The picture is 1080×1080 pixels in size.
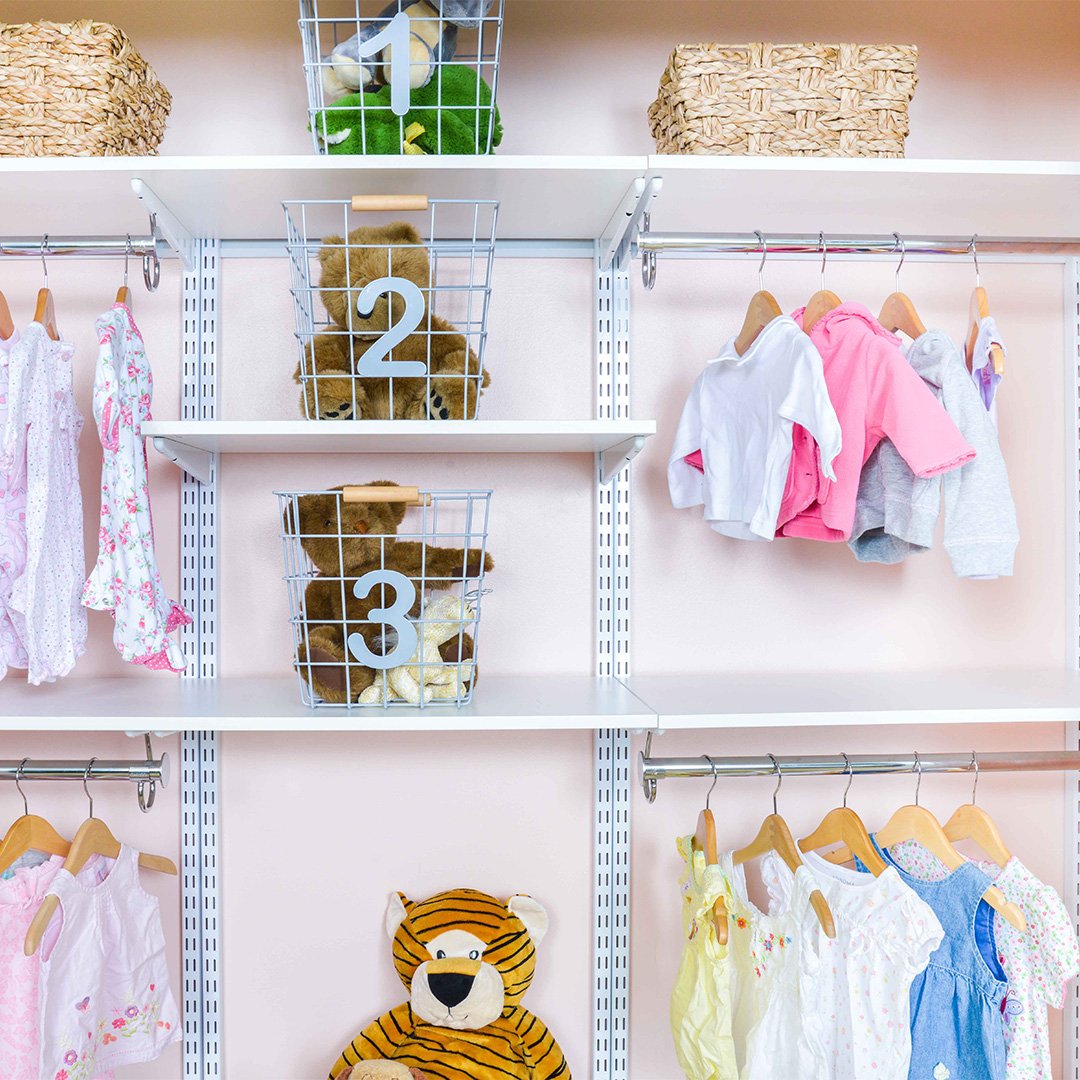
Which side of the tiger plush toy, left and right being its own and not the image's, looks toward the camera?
front

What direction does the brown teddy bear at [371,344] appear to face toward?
toward the camera

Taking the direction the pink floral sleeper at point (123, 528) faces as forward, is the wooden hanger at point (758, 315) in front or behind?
in front

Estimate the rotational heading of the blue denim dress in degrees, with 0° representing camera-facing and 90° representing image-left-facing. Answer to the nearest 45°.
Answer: approximately 45°

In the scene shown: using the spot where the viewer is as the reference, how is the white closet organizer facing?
facing the viewer

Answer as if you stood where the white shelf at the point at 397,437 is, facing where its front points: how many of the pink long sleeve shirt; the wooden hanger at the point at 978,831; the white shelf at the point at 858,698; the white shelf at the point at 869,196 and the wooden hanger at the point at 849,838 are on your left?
5

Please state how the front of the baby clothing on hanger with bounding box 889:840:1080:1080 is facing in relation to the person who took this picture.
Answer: facing the viewer and to the left of the viewer

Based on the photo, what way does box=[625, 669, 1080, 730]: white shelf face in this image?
toward the camera
